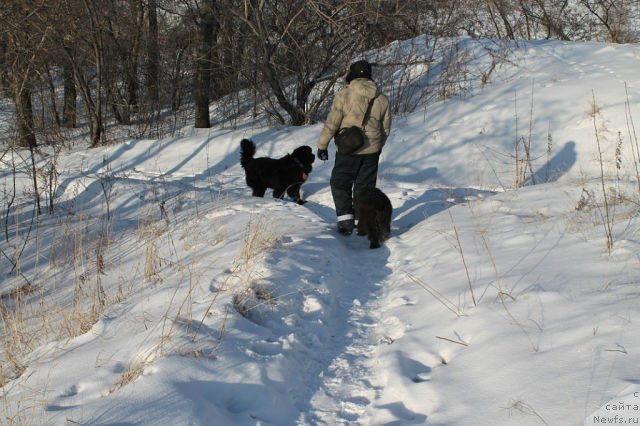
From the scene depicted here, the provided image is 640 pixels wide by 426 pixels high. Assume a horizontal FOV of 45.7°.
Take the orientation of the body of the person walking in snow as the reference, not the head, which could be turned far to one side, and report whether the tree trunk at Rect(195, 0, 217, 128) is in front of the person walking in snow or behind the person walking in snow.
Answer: in front

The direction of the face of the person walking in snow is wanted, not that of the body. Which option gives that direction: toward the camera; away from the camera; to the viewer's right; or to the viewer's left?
away from the camera

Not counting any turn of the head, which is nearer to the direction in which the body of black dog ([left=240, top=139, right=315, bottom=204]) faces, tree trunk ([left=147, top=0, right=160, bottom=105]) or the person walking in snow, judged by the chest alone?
the person walking in snow

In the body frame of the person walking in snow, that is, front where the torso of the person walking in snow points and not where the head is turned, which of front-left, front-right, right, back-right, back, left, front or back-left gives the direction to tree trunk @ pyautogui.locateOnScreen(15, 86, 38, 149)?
front-left

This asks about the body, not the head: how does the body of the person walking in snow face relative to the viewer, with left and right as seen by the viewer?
facing away from the viewer

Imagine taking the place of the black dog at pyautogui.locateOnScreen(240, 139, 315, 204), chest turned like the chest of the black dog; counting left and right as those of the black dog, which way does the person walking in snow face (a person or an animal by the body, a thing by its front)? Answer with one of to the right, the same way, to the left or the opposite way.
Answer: to the left

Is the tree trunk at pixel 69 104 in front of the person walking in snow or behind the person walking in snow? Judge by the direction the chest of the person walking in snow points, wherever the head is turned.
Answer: in front

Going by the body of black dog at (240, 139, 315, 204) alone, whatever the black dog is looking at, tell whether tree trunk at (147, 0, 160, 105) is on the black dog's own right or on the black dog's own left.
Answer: on the black dog's own left

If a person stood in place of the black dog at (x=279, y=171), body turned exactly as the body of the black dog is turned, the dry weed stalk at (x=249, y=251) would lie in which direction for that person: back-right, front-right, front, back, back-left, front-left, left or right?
right

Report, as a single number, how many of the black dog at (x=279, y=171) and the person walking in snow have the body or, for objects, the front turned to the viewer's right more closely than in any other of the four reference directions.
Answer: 1

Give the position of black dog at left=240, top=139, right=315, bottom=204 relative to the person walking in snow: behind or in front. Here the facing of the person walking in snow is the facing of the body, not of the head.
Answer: in front

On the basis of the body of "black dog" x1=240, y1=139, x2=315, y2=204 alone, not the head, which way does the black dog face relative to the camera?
to the viewer's right

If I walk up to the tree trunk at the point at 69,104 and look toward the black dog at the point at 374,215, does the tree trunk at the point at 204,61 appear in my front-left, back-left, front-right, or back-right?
front-left
